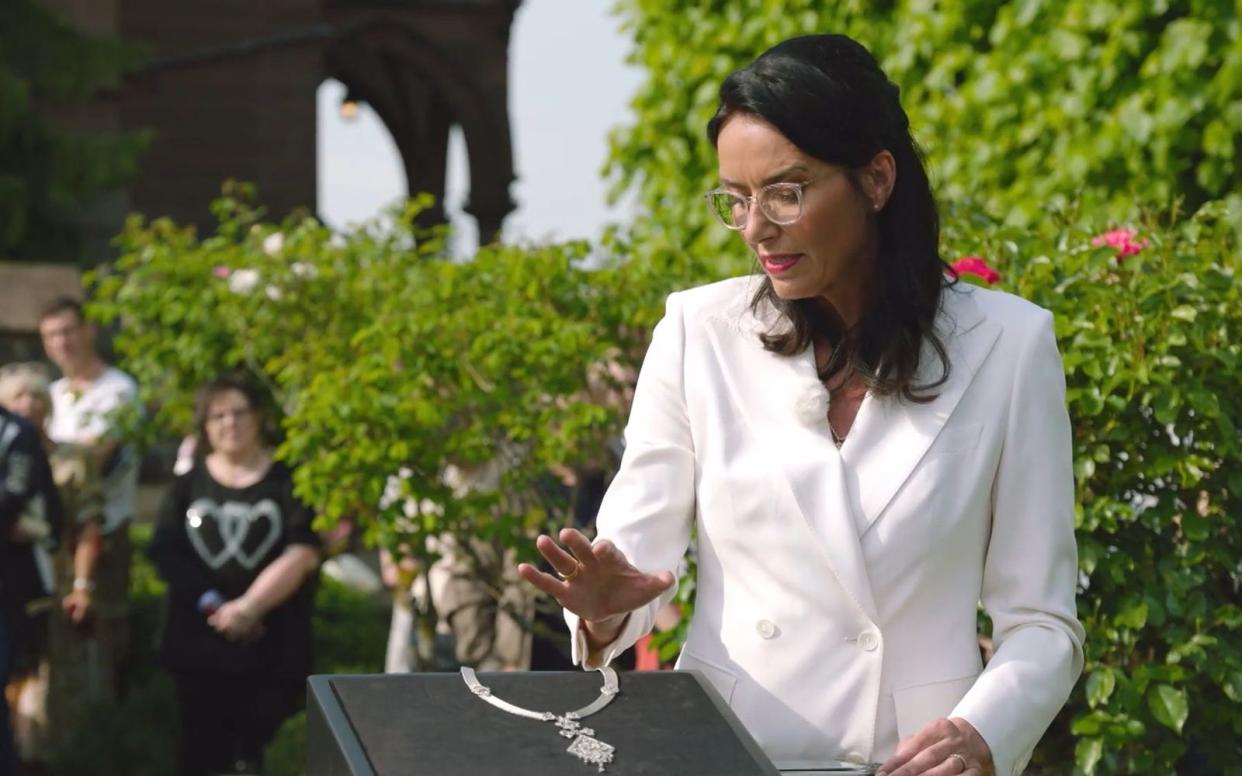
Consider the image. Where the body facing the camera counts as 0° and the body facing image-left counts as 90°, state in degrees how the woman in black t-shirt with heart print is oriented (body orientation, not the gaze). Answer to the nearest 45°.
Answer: approximately 0°

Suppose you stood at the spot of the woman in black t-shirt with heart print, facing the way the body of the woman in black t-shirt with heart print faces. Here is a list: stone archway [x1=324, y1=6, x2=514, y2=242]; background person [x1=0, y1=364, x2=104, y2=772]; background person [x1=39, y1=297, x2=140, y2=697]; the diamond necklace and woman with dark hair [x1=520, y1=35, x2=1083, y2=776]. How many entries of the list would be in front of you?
2

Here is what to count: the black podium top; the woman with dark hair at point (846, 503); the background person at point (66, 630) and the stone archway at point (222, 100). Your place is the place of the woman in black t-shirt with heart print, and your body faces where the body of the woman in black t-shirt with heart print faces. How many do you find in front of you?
2

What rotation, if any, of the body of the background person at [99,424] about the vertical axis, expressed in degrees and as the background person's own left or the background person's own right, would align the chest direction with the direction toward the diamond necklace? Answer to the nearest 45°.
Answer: approximately 45° to the background person's own left

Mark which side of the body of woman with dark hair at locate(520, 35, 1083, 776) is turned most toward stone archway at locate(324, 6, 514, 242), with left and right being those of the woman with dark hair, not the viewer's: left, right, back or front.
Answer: back

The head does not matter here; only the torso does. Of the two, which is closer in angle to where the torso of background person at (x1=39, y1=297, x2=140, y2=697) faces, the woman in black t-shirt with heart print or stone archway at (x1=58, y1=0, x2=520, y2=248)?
the woman in black t-shirt with heart print

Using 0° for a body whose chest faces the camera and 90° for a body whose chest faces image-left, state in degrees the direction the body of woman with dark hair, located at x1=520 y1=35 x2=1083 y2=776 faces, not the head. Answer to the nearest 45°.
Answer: approximately 0°

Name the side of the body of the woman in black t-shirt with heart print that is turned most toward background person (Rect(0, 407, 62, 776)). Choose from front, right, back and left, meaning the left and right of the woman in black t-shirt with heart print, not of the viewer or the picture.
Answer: right

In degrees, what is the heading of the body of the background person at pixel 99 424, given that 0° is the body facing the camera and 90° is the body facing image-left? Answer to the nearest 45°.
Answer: approximately 45°

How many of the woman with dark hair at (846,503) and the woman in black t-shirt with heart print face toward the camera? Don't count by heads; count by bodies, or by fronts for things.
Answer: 2
